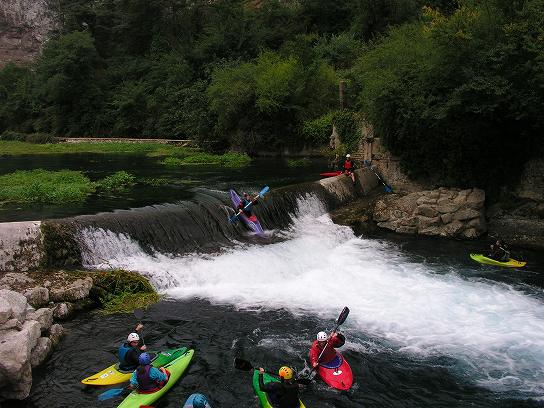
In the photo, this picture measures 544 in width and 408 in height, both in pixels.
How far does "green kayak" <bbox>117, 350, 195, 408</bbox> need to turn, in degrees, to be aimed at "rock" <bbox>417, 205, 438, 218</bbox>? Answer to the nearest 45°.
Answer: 0° — it already faces it

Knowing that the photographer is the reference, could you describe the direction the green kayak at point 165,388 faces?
facing away from the viewer and to the right of the viewer

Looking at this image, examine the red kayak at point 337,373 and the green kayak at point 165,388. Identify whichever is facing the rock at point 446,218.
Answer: the green kayak

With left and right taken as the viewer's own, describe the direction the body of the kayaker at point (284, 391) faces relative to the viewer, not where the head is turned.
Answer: facing away from the viewer and to the left of the viewer

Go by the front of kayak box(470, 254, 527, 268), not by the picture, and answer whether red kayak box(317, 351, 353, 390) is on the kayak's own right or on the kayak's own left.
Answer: on the kayak's own left

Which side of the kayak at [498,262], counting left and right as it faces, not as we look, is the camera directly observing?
left

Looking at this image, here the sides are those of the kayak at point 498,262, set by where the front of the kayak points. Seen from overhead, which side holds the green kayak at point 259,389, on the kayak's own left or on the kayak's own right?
on the kayak's own left

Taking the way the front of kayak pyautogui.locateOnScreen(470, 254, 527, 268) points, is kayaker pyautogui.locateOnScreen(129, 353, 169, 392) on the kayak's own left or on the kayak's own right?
on the kayak's own left

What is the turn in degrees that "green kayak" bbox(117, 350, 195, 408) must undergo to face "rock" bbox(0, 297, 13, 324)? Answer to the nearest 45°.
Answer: approximately 135° to its left

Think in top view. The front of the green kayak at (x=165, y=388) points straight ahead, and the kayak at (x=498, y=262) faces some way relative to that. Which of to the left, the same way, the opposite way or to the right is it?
to the left

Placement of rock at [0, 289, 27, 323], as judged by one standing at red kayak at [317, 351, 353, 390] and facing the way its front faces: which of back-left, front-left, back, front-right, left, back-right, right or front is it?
back-right

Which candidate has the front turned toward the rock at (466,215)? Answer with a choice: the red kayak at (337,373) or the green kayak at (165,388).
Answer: the green kayak

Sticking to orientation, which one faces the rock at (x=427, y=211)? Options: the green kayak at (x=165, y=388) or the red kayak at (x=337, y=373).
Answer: the green kayak
